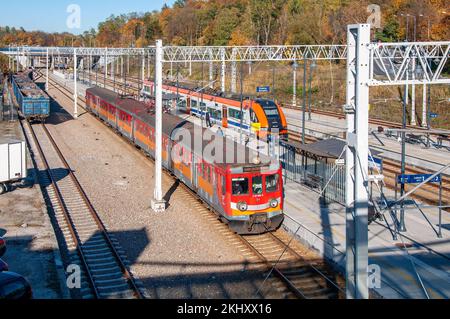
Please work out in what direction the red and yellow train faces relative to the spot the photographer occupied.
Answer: facing the viewer and to the right of the viewer

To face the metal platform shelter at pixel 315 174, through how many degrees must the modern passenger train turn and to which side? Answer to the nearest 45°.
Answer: approximately 45° to its right

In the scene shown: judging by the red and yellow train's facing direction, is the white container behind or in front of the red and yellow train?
behind

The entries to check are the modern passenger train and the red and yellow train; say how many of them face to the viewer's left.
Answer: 0

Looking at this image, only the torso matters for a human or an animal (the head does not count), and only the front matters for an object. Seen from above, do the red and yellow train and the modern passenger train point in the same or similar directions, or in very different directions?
same or similar directions

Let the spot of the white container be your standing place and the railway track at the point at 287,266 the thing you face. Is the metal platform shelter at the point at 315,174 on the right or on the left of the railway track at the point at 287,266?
left

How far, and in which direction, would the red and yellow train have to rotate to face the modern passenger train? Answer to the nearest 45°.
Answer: approximately 135° to its left

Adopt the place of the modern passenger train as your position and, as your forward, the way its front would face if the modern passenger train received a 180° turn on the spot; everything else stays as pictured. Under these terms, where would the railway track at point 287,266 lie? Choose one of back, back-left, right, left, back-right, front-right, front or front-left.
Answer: back-left

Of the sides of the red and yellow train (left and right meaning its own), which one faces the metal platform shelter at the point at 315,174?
left

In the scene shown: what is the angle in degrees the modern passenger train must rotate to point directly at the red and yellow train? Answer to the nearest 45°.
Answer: approximately 45° to its right
